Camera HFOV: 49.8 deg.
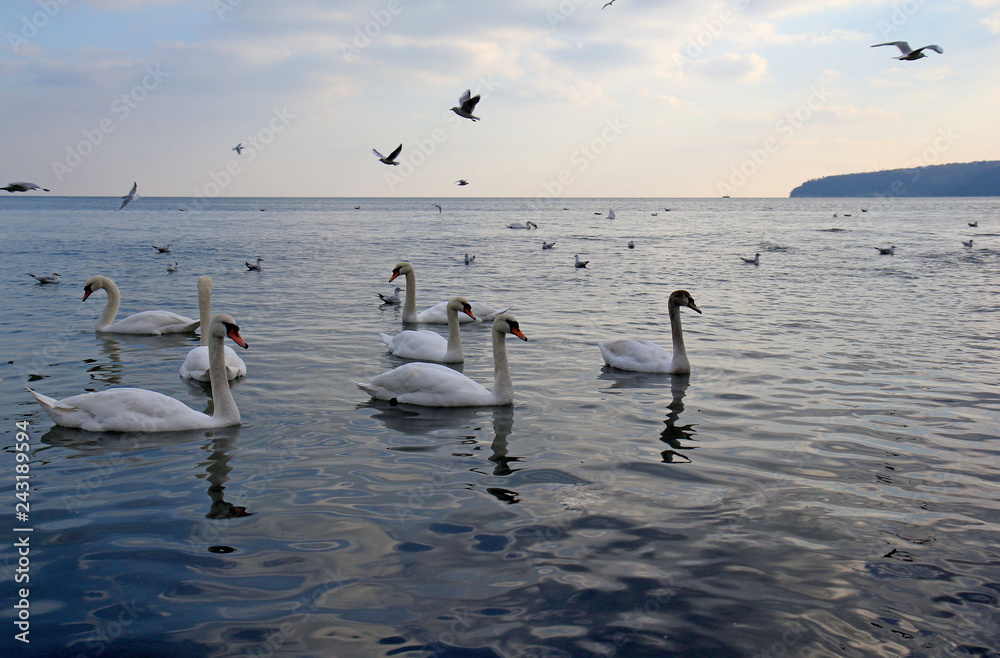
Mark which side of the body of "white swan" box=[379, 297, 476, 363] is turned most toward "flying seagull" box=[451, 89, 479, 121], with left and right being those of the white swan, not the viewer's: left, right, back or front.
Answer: left

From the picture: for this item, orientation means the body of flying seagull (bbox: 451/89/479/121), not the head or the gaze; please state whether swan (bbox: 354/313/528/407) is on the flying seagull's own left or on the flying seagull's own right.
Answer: on the flying seagull's own left

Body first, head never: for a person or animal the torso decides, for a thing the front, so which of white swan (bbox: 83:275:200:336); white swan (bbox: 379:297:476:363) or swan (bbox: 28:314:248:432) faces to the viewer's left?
white swan (bbox: 83:275:200:336)

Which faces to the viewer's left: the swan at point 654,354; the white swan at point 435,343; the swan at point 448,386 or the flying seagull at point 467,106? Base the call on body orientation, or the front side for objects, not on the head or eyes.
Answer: the flying seagull

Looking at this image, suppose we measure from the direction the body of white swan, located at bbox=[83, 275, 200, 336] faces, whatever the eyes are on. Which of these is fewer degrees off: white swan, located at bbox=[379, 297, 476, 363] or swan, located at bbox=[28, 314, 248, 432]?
the swan

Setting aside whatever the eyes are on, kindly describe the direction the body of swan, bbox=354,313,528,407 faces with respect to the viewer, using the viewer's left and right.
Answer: facing to the right of the viewer

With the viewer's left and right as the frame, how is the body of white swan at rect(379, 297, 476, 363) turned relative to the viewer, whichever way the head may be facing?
facing to the right of the viewer

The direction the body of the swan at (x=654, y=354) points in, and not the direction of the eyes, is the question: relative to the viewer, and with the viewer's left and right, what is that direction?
facing to the right of the viewer

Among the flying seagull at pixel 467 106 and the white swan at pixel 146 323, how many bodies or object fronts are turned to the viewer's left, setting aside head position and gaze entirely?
2

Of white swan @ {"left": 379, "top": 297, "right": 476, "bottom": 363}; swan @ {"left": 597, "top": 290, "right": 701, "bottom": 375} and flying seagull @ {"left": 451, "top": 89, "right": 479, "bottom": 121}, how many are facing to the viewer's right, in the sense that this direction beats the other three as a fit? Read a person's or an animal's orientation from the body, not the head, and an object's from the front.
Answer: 2

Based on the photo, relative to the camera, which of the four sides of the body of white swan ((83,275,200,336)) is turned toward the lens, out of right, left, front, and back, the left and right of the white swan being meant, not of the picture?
left

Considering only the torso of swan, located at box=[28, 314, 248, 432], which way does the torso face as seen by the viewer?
to the viewer's right

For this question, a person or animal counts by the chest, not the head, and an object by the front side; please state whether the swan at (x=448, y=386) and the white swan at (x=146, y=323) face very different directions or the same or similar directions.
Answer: very different directions

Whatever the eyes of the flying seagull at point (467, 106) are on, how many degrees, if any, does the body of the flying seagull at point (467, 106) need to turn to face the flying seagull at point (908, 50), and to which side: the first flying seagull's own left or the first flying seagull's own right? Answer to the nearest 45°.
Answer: approximately 180°
